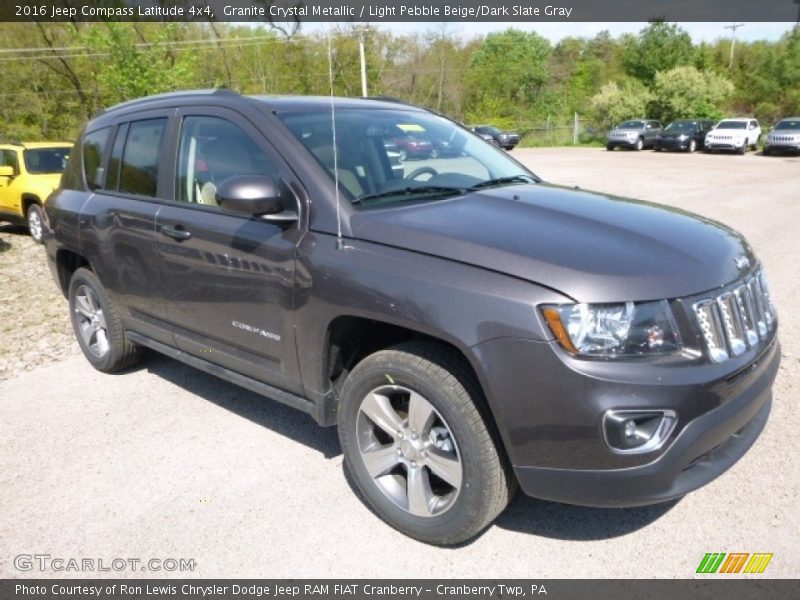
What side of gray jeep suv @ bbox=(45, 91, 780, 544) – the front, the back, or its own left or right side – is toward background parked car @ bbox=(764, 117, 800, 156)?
left

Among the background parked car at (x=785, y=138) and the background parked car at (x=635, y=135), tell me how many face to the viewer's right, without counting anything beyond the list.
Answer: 0

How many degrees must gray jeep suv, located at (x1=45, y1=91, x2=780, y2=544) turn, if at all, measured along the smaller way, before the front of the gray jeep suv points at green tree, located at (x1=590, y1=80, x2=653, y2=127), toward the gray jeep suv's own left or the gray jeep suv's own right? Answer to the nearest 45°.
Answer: approximately 135° to the gray jeep suv's own left

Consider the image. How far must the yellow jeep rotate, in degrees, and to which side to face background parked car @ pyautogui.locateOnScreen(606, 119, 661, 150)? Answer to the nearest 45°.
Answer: approximately 90° to its left

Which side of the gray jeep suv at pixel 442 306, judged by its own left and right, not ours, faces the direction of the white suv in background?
left

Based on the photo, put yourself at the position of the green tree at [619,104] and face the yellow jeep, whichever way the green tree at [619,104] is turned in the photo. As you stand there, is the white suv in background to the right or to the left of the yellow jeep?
left

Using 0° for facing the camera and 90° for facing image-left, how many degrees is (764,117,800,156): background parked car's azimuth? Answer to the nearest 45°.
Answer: approximately 45°

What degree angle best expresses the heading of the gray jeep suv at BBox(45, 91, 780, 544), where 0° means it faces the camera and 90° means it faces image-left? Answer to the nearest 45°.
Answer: approximately 315°

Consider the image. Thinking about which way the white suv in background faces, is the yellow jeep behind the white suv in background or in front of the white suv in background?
in front

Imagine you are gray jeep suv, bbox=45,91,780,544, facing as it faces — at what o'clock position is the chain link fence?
The chain link fence is roughly at 8 o'clock from the gray jeep suv.

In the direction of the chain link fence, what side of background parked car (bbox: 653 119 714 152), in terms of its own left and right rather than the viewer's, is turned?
right

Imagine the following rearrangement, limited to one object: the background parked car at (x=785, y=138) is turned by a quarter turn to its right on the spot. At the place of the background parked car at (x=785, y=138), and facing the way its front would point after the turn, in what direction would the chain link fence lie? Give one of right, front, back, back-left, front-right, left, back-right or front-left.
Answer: front

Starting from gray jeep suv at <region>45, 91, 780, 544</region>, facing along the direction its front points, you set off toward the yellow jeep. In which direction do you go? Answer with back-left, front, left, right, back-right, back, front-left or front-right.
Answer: back

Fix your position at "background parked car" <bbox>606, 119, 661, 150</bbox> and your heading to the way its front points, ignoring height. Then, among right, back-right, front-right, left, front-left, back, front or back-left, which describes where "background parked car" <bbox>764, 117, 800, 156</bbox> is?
left

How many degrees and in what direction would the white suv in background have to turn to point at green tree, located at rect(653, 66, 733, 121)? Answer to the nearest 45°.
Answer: approximately 135° to its right

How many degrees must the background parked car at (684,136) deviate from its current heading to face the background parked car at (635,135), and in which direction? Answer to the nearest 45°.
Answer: approximately 90° to its right

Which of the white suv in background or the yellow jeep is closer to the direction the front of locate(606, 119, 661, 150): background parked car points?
the yellow jeep
